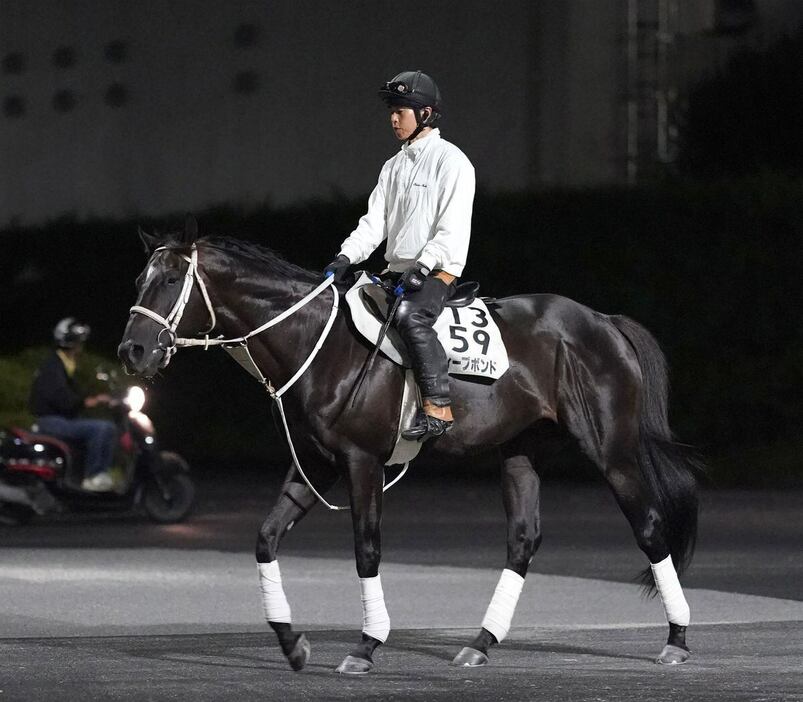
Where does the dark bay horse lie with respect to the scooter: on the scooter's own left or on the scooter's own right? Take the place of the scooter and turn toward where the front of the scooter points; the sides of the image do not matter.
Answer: on the scooter's own right

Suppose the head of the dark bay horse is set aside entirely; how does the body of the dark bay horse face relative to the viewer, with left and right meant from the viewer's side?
facing to the left of the viewer

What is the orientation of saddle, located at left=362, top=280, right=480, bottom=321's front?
to the viewer's left

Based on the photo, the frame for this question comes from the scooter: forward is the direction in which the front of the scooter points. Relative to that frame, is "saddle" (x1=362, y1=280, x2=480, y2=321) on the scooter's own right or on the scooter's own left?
on the scooter's own right

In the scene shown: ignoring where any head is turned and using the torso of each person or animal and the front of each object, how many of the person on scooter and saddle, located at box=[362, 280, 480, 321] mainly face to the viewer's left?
1

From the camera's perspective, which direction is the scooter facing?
to the viewer's right

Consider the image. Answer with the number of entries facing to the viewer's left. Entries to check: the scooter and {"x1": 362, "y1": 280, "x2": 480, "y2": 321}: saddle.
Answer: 1

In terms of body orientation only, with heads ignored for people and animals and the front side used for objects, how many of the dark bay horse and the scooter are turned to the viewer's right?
1

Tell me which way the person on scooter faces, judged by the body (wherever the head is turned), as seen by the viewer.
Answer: to the viewer's right

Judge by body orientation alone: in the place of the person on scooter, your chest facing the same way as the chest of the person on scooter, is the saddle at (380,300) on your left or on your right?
on your right

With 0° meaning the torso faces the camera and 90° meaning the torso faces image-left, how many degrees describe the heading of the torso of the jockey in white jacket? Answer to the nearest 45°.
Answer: approximately 45°
